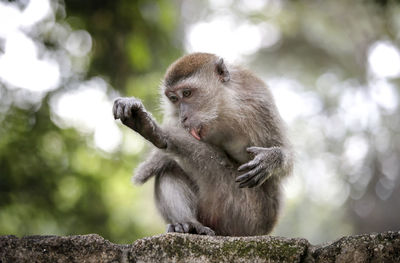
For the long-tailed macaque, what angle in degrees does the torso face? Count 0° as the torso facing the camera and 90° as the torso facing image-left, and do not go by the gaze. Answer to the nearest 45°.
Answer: approximately 45°
